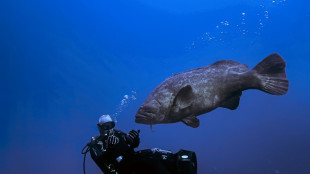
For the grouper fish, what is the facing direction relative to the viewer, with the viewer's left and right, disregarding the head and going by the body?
facing to the left of the viewer

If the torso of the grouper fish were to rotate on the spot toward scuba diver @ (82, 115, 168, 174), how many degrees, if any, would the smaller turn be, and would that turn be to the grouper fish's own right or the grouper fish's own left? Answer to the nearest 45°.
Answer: approximately 45° to the grouper fish's own left
